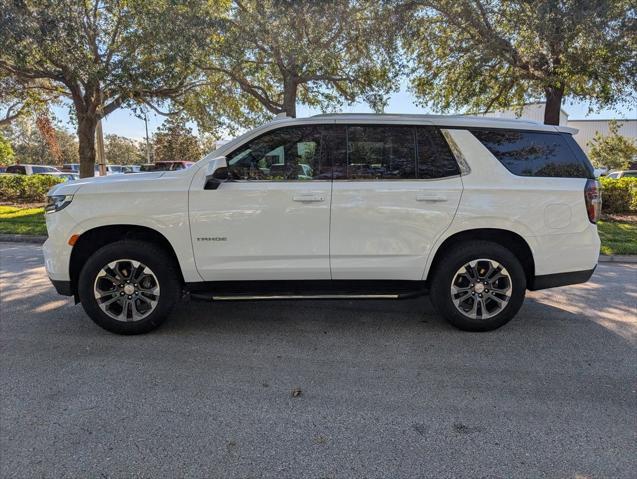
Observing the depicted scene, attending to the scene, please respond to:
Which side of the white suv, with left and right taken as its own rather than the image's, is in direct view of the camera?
left

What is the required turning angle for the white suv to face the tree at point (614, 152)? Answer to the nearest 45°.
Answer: approximately 135° to its right

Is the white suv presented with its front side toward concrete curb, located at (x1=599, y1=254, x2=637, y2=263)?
no

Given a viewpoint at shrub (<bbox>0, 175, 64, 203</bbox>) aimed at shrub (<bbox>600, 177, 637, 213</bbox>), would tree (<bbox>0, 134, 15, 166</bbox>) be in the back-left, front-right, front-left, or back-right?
back-left

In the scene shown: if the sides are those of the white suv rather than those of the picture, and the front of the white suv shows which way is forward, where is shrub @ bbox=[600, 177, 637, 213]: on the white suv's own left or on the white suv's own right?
on the white suv's own right

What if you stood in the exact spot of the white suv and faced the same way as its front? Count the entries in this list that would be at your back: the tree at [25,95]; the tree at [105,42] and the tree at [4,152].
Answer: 0

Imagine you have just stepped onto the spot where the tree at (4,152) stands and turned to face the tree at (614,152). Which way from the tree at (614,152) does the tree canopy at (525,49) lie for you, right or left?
right

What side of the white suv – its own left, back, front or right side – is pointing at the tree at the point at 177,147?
right

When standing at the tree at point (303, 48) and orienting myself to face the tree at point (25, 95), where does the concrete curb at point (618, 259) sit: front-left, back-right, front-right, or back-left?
back-left

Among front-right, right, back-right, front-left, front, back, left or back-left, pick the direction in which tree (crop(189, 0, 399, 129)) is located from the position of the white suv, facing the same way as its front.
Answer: right

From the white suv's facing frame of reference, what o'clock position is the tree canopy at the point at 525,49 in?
The tree canopy is roughly at 4 o'clock from the white suv.

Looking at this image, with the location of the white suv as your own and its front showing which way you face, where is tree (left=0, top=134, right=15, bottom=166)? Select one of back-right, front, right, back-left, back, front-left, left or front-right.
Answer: front-right

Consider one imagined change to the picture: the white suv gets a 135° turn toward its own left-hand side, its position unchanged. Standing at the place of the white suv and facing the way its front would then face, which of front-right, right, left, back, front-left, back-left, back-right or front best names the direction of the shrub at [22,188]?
back
